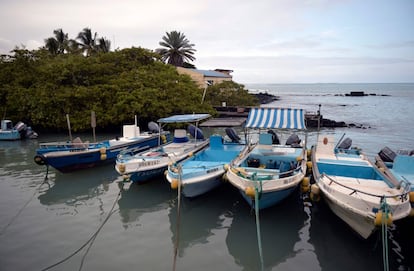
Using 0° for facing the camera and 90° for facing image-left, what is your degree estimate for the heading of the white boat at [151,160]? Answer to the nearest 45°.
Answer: approximately 45°

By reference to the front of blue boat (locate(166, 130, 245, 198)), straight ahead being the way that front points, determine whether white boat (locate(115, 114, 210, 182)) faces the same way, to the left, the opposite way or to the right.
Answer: the same way

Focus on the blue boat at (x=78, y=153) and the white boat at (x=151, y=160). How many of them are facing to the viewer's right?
0

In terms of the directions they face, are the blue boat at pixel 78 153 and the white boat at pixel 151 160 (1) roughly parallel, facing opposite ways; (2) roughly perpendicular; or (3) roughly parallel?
roughly parallel

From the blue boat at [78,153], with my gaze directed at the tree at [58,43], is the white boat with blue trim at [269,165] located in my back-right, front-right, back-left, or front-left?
back-right

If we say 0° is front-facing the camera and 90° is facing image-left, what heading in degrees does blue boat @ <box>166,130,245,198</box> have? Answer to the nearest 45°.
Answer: approximately 45°

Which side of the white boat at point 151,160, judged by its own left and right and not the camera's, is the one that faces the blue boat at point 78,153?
right

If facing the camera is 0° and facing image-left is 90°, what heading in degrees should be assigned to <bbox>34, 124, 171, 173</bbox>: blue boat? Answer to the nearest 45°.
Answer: approximately 45°

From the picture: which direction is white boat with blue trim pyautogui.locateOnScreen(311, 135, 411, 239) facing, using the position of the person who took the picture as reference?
facing the viewer and to the right of the viewer

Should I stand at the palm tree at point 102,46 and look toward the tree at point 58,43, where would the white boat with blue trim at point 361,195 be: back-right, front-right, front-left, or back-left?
back-left

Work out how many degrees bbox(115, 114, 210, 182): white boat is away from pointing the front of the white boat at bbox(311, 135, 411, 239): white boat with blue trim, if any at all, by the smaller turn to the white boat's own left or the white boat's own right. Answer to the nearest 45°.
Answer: approximately 90° to the white boat's own left

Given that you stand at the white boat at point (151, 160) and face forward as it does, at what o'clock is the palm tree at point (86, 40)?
The palm tree is roughly at 4 o'clock from the white boat.
